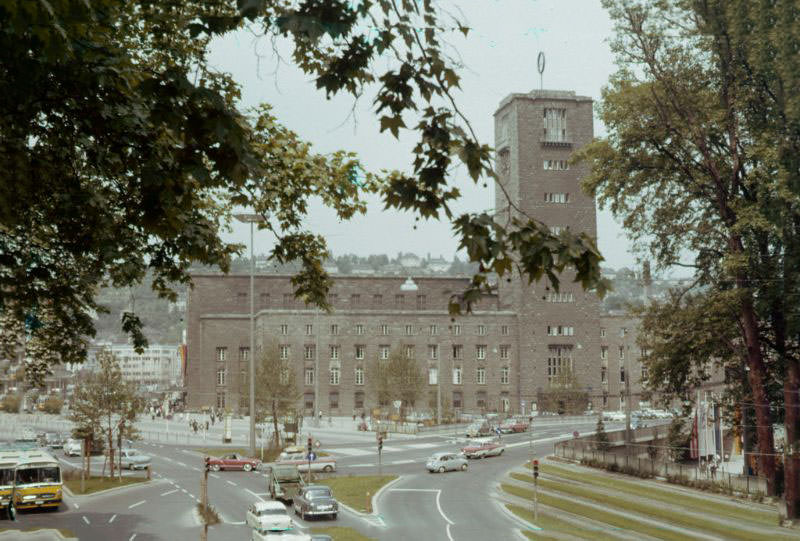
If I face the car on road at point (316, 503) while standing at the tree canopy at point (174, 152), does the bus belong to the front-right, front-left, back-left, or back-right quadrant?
front-left

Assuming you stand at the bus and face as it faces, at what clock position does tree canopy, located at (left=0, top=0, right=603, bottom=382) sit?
The tree canopy is roughly at 12 o'clock from the bus.

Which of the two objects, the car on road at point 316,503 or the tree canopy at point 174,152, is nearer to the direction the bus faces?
the tree canopy

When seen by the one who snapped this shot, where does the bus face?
facing the viewer

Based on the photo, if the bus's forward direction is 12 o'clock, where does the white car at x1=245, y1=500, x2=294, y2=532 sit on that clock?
The white car is roughly at 11 o'clock from the bus.

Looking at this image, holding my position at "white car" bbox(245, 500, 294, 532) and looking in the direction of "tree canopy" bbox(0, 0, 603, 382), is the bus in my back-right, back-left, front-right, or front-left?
back-right

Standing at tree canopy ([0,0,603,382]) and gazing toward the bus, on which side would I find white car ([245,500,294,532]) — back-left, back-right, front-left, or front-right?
front-right

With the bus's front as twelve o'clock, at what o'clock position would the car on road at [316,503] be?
The car on road is roughly at 10 o'clock from the bus.
